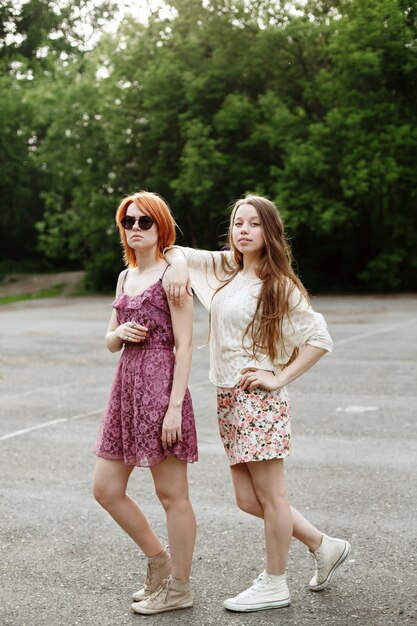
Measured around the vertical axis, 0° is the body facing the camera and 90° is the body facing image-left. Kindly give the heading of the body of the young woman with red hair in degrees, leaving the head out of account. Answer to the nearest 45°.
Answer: approximately 45°

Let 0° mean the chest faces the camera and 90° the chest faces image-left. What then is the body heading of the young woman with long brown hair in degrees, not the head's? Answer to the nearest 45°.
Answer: approximately 45°
